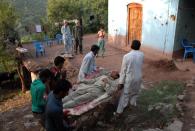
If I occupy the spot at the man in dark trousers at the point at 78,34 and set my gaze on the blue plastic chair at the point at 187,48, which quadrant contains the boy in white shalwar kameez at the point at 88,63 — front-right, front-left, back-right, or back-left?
front-right

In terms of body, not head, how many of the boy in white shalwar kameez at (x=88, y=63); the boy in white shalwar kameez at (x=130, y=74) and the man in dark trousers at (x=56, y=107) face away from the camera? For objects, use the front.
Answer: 1

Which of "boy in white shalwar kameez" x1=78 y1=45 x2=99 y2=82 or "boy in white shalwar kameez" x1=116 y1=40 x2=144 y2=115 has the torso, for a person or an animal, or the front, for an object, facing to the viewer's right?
"boy in white shalwar kameez" x1=78 y1=45 x2=99 y2=82

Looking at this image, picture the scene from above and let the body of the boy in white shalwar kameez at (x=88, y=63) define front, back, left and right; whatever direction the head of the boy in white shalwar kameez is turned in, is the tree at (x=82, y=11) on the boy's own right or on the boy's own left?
on the boy's own left

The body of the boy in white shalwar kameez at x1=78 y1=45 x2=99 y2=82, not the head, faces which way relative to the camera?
to the viewer's right

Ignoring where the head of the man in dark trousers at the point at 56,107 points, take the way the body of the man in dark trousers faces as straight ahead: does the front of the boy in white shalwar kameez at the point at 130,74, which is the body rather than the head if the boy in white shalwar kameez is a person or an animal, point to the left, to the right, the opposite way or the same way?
to the left
